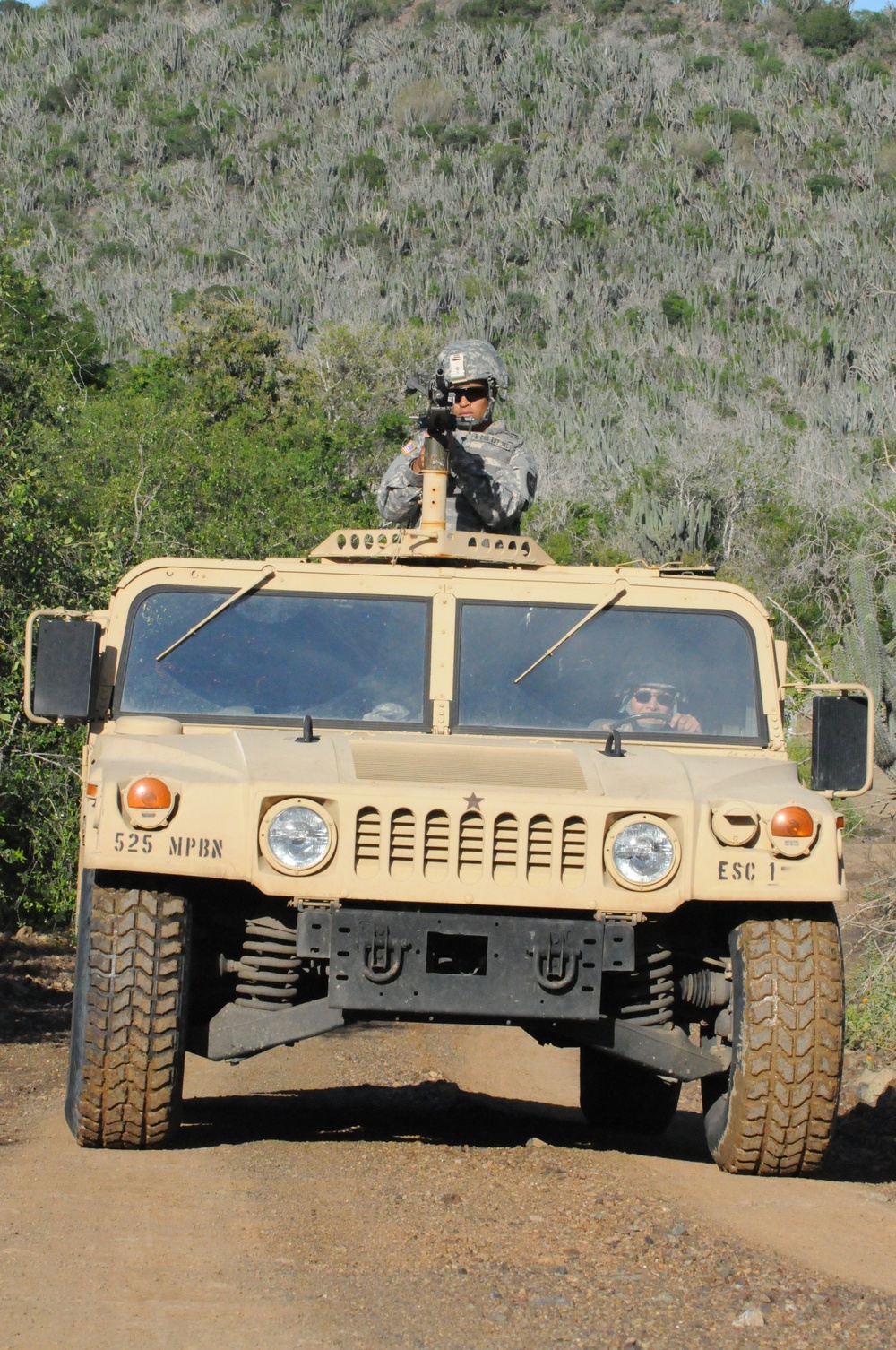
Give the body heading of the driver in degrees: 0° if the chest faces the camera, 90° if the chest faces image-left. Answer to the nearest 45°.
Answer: approximately 0°

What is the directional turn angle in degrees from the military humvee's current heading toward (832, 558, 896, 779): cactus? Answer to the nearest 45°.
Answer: approximately 135° to its left

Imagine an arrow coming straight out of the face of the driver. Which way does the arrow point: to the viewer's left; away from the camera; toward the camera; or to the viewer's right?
toward the camera

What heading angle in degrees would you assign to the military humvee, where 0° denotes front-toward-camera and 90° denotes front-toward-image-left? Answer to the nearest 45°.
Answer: approximately 0°

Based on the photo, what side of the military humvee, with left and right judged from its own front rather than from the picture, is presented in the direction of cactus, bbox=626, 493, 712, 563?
back

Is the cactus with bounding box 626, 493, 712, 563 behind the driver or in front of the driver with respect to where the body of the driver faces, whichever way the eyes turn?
behind
